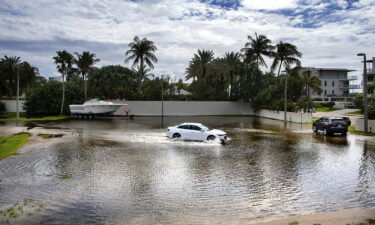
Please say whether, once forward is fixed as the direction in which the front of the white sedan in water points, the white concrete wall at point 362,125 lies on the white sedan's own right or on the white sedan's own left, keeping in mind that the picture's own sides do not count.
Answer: on the white sedan's own left

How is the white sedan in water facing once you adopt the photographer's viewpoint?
facing the viewer and to the right of the viewer
